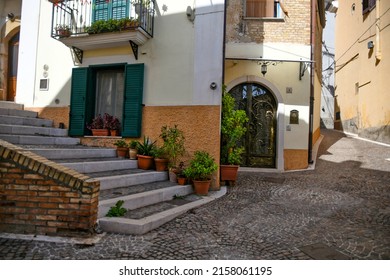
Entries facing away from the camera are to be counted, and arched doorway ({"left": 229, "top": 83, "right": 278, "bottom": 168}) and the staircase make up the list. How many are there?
0

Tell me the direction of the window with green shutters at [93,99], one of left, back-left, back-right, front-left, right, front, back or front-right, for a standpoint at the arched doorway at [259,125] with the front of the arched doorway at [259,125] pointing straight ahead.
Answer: front-right

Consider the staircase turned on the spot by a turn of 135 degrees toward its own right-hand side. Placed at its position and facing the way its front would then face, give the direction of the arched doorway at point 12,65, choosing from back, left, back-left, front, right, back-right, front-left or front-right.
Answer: front-right

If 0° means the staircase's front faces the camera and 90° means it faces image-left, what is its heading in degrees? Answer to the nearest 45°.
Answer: approximately 315°

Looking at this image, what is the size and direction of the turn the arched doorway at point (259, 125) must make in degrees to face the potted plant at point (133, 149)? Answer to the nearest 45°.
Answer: approximately 45° to its right

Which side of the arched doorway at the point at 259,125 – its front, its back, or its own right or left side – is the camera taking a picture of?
front

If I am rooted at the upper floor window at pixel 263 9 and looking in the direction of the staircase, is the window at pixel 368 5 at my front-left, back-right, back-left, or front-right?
back-left

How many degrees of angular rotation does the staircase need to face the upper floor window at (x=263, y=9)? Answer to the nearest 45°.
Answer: approximately 90° to its left

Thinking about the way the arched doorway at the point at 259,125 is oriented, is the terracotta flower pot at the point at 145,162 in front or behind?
in front

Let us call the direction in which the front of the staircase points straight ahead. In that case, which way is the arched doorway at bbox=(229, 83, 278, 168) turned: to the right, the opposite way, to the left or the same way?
to the right
